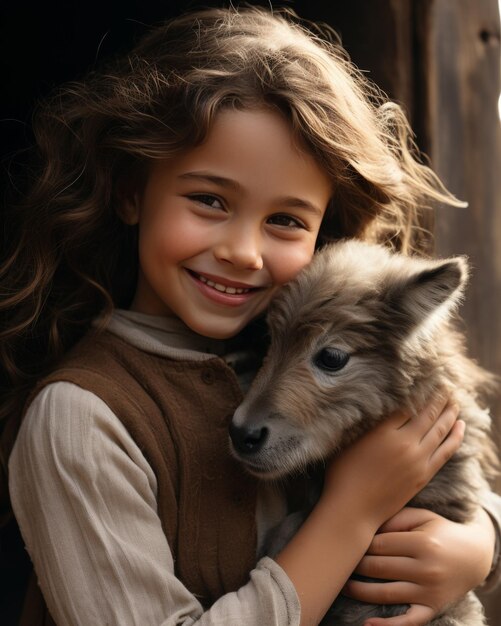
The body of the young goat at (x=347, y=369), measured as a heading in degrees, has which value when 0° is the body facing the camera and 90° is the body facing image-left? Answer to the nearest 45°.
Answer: approximately 90°

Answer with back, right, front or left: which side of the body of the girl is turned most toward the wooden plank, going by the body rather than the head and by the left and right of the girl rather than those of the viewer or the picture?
left

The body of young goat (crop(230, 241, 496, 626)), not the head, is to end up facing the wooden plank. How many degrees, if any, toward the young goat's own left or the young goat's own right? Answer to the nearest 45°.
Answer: approximately 90° to the young goat's own right
